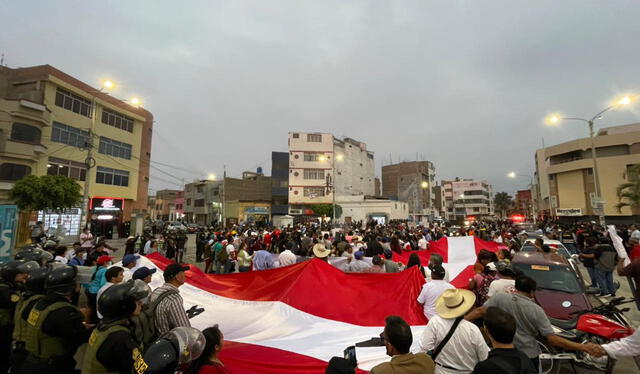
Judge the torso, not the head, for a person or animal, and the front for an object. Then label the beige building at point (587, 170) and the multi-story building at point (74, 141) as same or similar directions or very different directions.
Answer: very different directions

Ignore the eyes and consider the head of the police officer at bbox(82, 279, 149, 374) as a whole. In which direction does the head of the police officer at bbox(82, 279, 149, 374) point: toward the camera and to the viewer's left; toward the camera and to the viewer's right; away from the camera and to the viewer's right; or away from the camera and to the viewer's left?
away from the camera and to the viewer's right

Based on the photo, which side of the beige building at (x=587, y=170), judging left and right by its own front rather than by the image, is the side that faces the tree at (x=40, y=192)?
front

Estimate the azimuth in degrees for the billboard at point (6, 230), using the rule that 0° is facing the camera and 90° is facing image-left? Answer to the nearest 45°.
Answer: approximately 315°

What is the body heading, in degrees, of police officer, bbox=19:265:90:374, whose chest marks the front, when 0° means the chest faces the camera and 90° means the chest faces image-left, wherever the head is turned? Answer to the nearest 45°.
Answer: approximately 225°

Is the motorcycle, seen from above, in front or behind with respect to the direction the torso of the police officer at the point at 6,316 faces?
in front

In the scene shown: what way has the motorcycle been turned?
to the viewer's right

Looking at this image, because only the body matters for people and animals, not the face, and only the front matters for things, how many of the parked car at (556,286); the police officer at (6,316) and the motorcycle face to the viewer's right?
2

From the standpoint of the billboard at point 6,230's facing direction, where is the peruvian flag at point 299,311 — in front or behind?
in front

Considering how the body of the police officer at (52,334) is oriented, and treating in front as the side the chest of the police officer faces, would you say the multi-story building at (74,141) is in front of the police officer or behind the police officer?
in front

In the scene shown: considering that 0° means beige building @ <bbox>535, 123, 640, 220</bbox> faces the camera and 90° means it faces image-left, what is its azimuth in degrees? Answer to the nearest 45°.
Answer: approximately 45°

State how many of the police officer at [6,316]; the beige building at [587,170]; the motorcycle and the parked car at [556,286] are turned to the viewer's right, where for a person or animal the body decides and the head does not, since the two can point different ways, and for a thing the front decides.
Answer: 2
